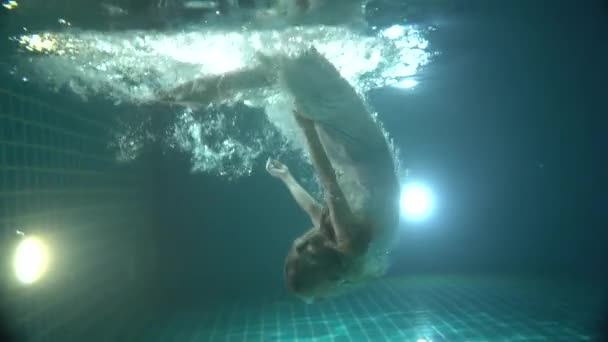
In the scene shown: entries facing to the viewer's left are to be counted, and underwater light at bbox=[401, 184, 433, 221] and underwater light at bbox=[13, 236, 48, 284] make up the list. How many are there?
0

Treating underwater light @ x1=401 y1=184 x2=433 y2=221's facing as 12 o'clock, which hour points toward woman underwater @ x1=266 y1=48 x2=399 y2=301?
The woman underwater is roughly at 12 o'clock from the underwater light.

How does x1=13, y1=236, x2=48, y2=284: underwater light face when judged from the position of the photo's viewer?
facing the viewer and to the right of the viewer

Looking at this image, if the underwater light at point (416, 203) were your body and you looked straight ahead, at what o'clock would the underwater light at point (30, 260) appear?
the underwater light at point (30, 260) is roughly at 1 o'clock from the underwater light at point (416, 203).

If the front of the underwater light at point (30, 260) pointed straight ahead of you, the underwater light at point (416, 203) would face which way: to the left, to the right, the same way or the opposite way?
to the right

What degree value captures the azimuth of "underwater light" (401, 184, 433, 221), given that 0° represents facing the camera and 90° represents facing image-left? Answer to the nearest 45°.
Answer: approximately 0°

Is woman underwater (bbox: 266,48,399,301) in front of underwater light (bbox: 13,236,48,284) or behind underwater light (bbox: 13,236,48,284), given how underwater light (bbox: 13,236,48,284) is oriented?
in front

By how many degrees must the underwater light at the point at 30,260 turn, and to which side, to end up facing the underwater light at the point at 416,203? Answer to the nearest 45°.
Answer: approximately 45° to its left
